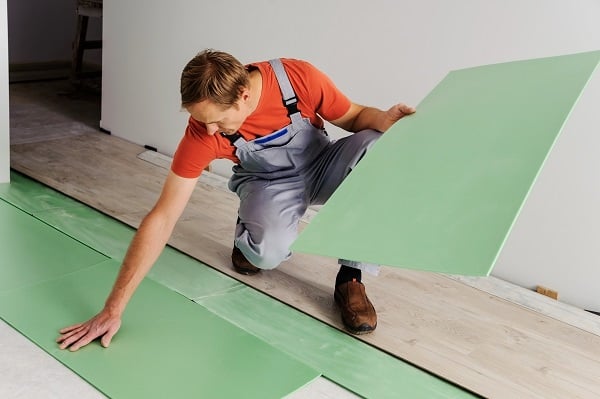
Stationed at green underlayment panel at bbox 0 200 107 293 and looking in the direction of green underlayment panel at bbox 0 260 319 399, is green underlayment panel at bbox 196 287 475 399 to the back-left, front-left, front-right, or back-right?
front-left

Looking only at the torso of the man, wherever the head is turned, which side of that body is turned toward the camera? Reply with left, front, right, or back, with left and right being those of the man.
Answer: front

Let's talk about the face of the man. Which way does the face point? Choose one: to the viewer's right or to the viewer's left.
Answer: to the viewer's left
